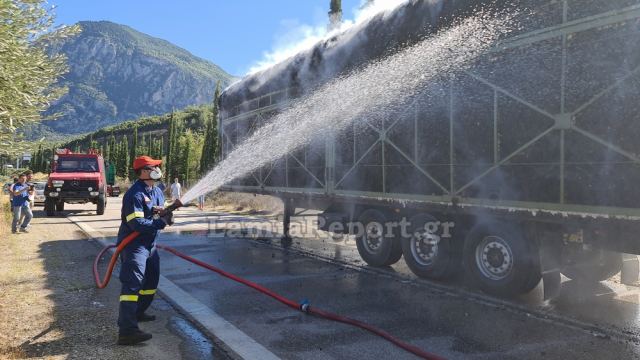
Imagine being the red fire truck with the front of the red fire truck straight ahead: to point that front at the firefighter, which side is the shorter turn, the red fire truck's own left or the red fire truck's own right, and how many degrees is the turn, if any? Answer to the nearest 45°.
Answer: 0° — it already faces them

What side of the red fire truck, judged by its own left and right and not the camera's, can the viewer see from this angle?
front

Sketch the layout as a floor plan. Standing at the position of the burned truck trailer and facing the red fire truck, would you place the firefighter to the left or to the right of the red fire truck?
left

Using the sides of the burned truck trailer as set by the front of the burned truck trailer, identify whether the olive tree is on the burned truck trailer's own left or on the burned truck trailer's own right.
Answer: on the burned truck trailer's own left

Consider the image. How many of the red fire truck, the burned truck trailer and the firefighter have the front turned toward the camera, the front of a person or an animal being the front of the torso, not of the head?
1

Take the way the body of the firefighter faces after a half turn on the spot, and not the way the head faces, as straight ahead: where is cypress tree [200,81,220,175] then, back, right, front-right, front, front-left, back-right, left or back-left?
right

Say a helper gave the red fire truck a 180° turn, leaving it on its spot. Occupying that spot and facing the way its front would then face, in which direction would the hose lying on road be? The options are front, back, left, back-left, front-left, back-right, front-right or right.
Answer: back

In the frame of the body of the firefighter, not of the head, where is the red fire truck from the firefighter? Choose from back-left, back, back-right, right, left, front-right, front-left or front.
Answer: left

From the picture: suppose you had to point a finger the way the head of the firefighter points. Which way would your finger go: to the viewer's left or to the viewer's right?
to the viewer's right

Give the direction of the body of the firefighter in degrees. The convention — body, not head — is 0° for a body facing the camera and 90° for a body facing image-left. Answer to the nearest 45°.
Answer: approximately 270°

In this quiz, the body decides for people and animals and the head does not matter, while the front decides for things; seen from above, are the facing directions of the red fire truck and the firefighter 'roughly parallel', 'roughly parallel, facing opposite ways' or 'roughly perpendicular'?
roughly perpendicular

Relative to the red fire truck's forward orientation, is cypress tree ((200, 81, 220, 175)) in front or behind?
behind

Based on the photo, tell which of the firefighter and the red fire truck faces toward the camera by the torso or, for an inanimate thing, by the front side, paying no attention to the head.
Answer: the red fire truck
